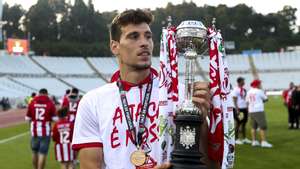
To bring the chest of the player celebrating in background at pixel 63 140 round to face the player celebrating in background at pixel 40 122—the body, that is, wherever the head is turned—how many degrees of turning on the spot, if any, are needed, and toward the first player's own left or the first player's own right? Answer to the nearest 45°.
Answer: approximately 45° to the first player's own left

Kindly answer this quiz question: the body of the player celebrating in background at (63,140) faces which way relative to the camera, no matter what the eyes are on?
away from the camera

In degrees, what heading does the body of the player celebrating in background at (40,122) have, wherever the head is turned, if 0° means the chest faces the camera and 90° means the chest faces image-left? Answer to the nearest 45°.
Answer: approximately 180°

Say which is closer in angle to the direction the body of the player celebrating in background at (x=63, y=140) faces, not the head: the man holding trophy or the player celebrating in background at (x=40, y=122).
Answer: the player celebrating in background

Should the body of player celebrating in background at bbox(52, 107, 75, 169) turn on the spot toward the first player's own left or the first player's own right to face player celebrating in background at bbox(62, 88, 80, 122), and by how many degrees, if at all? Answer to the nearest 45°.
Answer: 0° — they already face them

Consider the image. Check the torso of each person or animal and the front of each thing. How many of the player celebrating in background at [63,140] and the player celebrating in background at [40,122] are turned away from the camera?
2

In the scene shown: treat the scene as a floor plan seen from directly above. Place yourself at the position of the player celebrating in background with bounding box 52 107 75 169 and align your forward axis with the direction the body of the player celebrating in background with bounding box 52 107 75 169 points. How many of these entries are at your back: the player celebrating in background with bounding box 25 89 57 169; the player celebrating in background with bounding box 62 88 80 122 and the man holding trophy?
1

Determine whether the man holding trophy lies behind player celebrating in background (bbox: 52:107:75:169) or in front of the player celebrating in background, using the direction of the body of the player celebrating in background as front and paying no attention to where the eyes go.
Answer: behind
